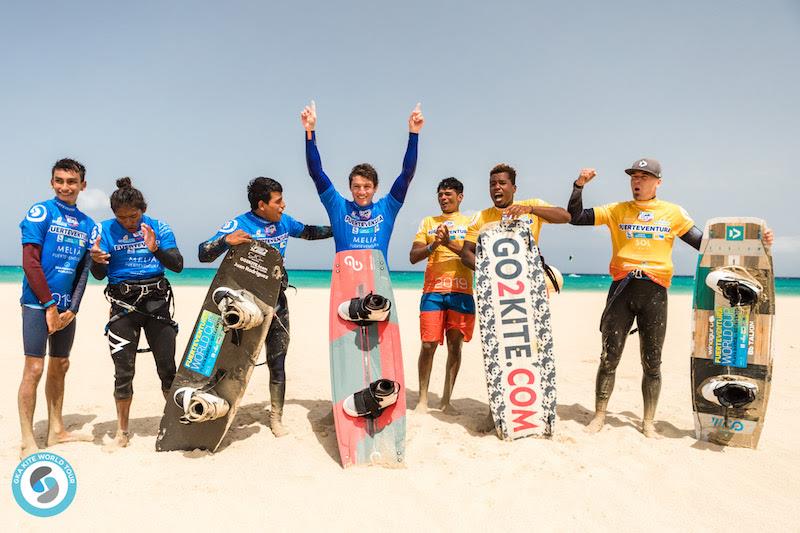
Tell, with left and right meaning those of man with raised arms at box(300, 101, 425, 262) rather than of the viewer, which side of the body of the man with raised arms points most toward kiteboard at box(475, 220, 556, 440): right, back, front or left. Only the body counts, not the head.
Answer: left

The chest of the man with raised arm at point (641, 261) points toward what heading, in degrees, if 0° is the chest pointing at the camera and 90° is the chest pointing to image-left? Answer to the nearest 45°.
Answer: approximately 0°

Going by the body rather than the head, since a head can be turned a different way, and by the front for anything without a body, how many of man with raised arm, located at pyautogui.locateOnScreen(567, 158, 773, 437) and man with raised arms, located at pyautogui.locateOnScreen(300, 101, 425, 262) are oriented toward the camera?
2

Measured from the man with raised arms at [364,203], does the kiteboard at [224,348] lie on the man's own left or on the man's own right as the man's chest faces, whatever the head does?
on the man's own right

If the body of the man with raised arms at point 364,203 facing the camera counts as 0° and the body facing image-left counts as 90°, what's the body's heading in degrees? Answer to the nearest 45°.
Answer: approximately 0°

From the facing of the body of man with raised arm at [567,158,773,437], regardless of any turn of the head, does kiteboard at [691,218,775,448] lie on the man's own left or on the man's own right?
on the man's own left

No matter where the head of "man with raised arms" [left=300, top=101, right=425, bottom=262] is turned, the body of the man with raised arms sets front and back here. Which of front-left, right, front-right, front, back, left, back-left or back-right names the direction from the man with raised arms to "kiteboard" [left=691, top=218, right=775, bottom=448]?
left
